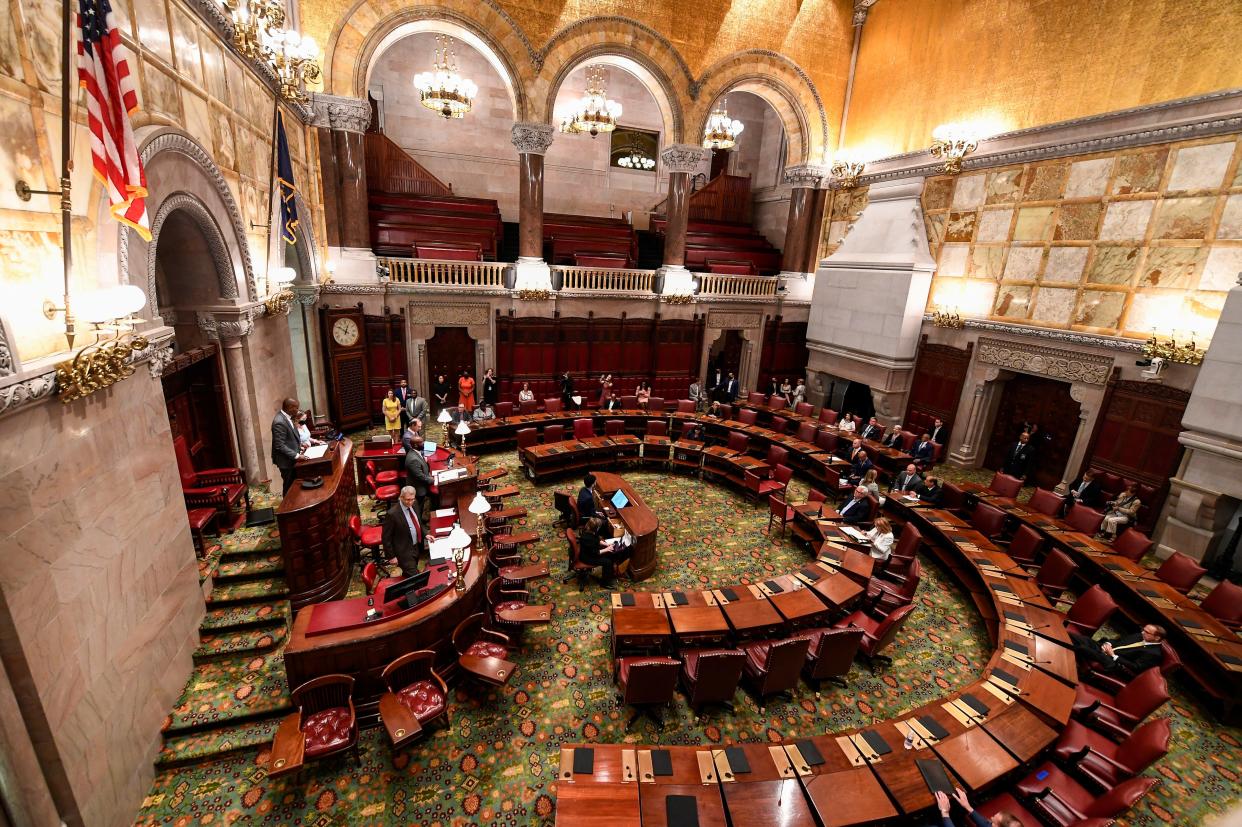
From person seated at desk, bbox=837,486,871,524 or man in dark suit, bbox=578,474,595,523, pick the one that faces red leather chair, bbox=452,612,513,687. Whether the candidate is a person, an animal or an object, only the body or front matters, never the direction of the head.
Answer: the person seated at desk

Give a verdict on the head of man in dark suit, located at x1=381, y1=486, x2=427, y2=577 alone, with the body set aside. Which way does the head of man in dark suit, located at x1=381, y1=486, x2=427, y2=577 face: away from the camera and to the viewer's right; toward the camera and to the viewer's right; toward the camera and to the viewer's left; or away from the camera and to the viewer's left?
toward the camera and to the viewer's right

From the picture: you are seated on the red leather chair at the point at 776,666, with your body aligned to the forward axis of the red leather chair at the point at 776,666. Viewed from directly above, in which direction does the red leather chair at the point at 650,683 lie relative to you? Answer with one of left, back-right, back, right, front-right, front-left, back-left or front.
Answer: left

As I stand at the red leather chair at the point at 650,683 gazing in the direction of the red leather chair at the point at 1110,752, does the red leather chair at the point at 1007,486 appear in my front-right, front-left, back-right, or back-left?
front-left

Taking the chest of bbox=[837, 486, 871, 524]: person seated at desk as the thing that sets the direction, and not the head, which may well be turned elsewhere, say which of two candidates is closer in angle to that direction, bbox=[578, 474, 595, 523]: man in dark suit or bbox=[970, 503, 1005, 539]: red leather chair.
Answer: the man in dark suit

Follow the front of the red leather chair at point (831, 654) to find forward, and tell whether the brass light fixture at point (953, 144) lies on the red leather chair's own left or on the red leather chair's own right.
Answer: on the red leather chair's own right

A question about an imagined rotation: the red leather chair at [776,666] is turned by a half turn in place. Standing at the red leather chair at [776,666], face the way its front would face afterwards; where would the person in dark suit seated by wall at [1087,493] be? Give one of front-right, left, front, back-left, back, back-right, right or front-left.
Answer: left

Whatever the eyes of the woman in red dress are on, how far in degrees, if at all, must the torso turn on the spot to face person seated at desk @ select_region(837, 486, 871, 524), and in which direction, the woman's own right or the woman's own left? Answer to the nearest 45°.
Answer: approximately 45° to the woman's own left

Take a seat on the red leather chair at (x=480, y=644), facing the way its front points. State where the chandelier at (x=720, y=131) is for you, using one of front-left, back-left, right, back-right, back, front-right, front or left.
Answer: left

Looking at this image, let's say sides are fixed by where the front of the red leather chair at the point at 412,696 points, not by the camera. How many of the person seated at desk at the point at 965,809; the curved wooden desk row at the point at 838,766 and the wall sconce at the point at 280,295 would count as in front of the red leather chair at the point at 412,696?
2

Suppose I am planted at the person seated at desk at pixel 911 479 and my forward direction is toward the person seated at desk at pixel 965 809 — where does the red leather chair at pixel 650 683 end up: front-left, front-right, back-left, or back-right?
front-right

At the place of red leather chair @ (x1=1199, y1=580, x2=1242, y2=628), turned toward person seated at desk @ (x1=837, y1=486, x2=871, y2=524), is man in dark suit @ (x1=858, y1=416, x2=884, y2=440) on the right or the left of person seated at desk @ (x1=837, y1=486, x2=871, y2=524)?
right

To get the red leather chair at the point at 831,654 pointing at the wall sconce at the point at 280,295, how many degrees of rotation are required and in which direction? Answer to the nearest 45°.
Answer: approximately 45° to its left

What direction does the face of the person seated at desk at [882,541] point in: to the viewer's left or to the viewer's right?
to the viewer's left

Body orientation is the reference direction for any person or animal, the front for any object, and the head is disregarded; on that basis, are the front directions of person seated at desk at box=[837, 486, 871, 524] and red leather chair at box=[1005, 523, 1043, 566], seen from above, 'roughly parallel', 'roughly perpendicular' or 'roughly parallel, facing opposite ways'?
roughly parallel

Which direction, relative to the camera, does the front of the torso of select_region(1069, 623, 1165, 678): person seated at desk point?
to the viewer's left

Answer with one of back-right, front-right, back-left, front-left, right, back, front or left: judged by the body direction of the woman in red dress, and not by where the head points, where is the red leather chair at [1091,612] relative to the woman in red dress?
front-left
